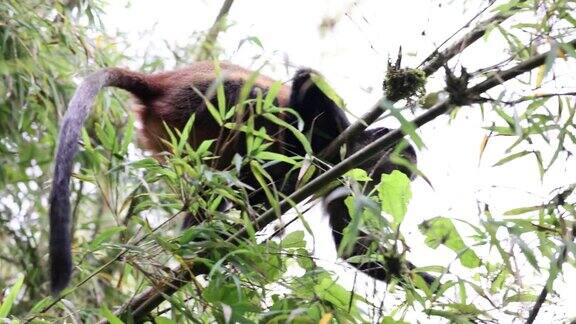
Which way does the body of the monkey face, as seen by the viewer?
to the viewer's right

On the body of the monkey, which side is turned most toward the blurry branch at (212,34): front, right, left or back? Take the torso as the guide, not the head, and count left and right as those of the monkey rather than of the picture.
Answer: left

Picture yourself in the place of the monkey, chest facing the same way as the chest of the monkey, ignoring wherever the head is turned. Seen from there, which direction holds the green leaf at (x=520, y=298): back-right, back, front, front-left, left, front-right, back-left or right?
front-right

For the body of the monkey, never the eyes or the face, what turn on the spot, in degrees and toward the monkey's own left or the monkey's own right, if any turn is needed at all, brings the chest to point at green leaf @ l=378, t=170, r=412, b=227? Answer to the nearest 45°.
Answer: approximately 45° to the monkey's own right

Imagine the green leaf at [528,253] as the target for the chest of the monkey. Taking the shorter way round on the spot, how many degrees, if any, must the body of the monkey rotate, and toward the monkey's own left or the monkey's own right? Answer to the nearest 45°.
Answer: approximately 45° to the monkey's own right

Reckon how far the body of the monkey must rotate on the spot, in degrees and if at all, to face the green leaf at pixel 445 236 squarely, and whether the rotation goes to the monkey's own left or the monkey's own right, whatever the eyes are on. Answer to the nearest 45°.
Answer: approximately 45° to the monkey's own right

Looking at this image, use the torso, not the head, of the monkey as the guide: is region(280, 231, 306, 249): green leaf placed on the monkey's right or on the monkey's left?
on the monkey's right

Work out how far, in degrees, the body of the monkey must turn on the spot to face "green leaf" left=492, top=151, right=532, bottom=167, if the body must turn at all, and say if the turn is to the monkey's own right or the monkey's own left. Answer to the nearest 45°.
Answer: approximately 45° to the monkey's own right
